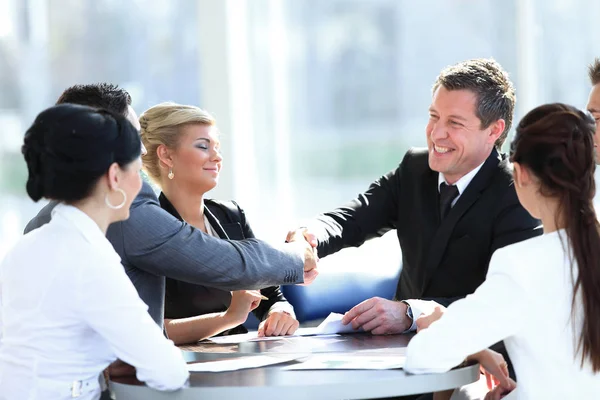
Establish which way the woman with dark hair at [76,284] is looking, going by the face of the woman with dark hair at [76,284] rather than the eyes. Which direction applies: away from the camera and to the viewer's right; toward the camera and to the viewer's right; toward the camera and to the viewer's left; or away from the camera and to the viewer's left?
away from the camera and to the viewer's right

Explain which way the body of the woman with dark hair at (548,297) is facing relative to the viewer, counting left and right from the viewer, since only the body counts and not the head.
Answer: facing away from the viewer and to the left of the viewer

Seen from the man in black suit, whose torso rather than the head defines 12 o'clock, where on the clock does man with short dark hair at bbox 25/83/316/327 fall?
The man with short dark hair is roughly at 12 o'clock from the man in black suit.

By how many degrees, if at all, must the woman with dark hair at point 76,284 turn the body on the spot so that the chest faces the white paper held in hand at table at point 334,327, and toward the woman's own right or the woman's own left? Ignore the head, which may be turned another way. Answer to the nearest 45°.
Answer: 0° — they already face it

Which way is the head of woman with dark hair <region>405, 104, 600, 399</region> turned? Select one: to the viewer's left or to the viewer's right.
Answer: to the viewer's left

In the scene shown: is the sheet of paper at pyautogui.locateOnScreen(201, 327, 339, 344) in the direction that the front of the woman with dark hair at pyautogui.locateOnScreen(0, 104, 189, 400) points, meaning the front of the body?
yes

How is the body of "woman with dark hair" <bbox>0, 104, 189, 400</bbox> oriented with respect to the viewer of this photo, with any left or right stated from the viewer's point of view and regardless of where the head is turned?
facing away from the viewer and to the right of the viewer
